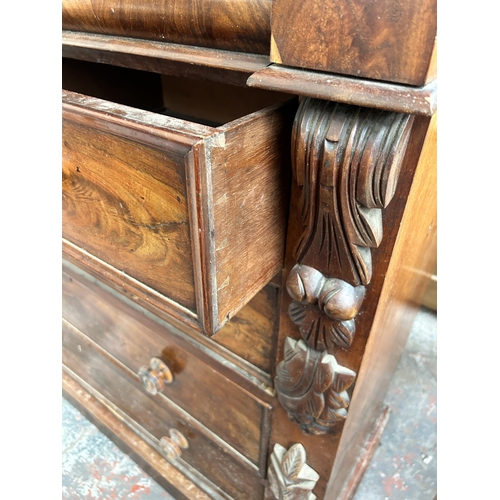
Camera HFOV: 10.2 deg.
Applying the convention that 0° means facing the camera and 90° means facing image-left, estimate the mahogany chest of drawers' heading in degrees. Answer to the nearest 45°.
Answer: approximately 45°
